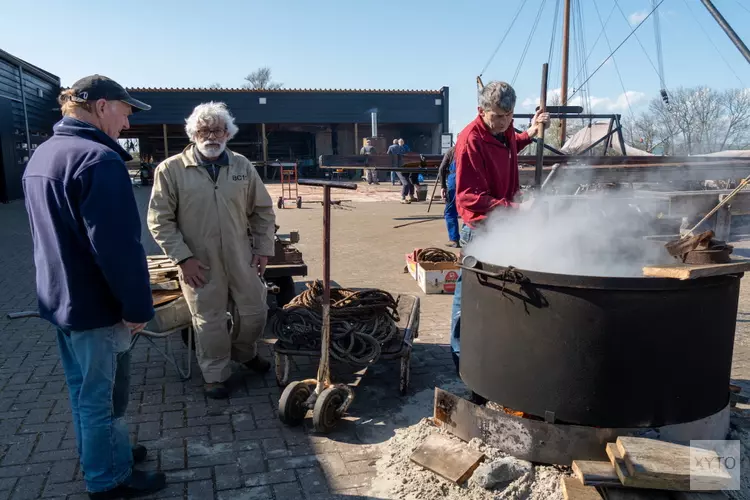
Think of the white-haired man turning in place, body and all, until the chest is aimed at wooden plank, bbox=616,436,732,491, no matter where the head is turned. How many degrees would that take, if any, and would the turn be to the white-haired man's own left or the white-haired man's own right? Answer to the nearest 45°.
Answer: approximately 45° to the white-haired man's own left

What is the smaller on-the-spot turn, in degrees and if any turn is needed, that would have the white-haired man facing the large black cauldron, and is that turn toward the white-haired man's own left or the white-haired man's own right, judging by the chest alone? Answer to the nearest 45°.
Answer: approximately 45° to the white-haired man's own left

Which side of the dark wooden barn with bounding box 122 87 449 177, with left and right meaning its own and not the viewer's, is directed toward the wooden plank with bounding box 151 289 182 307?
front

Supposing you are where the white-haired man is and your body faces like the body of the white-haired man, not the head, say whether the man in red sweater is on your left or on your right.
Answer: on your left

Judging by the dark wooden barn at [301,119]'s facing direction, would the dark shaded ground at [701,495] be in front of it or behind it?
in front

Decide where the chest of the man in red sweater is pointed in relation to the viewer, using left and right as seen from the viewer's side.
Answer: facing the viewer and to the right of the viewer

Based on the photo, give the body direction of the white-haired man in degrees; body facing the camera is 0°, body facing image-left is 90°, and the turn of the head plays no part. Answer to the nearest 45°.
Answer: approximately 0°

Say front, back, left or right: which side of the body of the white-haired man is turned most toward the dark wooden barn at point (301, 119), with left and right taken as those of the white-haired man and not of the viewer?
back

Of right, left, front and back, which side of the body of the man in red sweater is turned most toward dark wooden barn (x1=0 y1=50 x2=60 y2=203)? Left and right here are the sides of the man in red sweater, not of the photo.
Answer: back

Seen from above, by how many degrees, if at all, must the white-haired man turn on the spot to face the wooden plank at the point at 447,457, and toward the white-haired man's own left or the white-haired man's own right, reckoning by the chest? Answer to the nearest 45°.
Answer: approximately 45° to the white-haired man's own left

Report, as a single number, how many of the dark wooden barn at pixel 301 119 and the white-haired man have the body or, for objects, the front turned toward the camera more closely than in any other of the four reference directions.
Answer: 2

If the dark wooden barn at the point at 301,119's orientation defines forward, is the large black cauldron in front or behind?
in front

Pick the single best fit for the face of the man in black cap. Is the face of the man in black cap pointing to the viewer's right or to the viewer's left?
to the viewer's right
